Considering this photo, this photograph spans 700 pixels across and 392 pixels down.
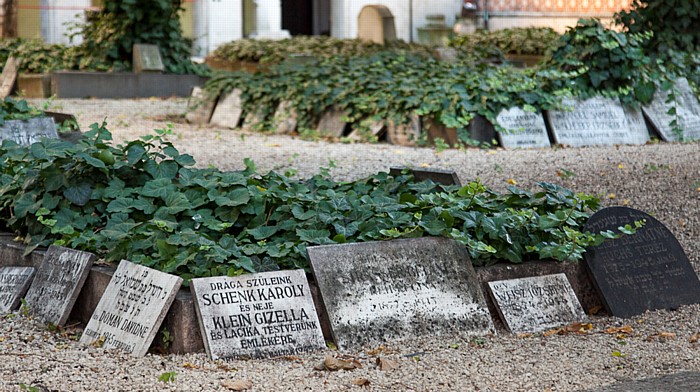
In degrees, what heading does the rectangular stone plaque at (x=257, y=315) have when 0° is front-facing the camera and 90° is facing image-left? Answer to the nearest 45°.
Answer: approximately 0°

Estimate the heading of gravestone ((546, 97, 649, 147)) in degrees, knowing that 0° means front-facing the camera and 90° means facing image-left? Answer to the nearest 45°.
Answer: approximately 0°

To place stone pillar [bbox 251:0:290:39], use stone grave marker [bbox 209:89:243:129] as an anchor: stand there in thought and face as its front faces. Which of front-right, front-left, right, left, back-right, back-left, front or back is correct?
back

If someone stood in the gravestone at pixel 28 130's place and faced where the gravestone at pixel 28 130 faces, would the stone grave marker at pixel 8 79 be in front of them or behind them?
behind

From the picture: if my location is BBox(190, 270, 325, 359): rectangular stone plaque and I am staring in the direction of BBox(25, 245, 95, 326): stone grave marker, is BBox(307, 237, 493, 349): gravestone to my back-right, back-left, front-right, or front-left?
back-right

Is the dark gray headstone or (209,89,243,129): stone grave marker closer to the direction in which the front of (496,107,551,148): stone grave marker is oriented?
the dark gray headstone

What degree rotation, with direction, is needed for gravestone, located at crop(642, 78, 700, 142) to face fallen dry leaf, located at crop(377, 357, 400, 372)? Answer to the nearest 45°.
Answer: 0° — it already faces it

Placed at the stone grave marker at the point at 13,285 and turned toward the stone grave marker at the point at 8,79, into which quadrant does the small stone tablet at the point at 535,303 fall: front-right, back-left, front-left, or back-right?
back-right
